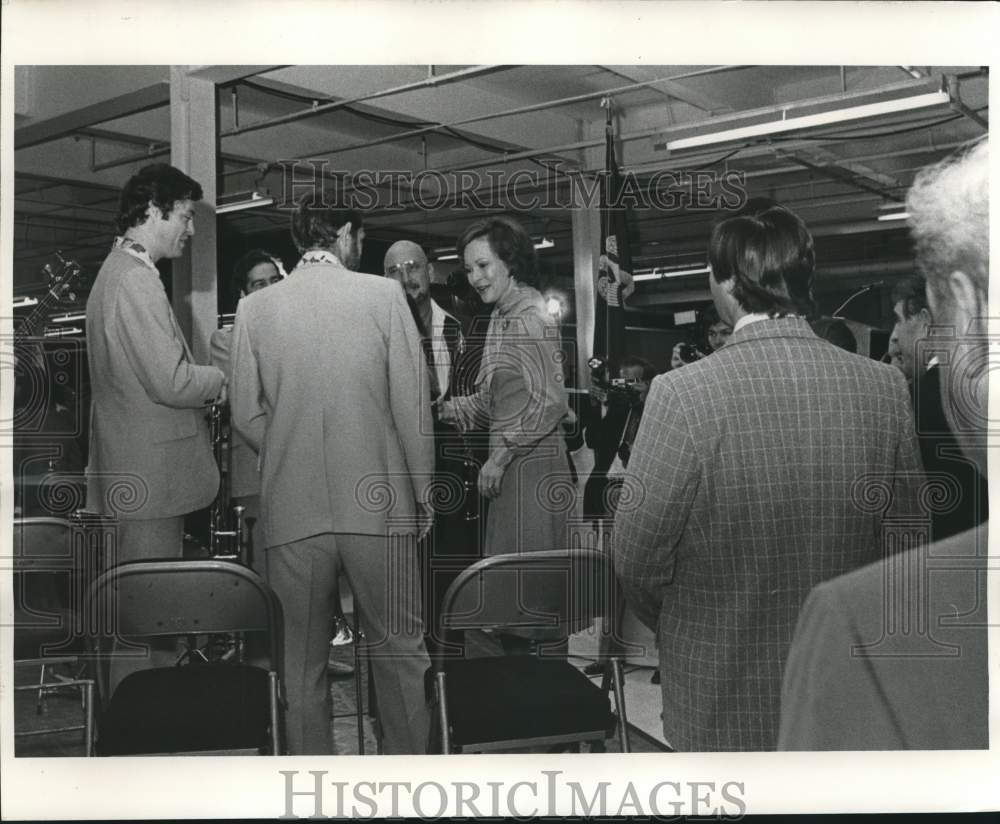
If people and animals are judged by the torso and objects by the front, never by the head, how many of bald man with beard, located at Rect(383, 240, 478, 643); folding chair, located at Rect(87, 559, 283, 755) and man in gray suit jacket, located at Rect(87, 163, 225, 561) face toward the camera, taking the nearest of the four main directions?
1

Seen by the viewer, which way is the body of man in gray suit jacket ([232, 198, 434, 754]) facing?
away from the camera

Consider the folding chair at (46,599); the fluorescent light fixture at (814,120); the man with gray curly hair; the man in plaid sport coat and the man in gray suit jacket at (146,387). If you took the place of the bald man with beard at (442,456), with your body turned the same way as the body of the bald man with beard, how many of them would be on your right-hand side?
2

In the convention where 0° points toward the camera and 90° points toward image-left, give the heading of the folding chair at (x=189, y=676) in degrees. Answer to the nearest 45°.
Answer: approximately 180°

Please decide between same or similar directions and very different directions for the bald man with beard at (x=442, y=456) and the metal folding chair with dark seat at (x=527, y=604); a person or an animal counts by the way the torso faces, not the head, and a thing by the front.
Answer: very different directions

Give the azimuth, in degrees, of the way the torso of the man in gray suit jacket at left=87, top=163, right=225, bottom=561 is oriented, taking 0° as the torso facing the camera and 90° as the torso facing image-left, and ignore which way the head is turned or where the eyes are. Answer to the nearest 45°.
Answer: approximately 270°

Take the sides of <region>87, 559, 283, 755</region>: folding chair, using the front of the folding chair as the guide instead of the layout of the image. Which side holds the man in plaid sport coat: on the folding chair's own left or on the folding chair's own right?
on the folding chair's own right

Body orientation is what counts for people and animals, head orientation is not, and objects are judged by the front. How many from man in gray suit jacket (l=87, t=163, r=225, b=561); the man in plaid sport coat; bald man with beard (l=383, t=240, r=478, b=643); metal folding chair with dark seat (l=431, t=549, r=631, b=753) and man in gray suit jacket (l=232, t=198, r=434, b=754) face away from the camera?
3

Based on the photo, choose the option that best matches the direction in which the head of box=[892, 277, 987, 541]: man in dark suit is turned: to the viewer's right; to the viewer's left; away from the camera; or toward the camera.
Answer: to the viewer's left

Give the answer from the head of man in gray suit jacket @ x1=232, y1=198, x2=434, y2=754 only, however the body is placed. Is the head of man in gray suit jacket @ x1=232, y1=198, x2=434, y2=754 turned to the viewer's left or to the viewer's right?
to the viewer's right

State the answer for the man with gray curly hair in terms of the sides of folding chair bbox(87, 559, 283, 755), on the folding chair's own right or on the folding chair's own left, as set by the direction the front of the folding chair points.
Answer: on the folding chair's own right

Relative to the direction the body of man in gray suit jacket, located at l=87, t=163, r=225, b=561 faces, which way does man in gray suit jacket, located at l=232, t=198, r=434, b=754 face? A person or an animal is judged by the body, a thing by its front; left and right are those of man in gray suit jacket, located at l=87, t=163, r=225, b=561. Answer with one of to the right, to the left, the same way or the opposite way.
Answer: to the left

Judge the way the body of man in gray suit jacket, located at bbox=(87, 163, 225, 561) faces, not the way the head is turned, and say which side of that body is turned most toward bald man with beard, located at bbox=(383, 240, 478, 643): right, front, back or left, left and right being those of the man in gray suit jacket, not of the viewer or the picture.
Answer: front

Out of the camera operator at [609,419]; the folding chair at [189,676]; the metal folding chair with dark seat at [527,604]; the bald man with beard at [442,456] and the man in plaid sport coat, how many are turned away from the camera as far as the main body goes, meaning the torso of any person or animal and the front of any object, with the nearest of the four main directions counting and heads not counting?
3

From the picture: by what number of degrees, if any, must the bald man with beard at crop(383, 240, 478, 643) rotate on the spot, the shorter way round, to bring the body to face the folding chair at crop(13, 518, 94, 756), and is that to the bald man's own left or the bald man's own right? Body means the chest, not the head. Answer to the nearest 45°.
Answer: approximately 90° to the bald man's own right

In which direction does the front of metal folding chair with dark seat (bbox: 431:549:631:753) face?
away from the camera

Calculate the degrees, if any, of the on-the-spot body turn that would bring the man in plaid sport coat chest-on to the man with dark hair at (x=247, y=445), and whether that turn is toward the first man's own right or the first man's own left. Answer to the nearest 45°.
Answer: approximately 90° to the first man's own left
